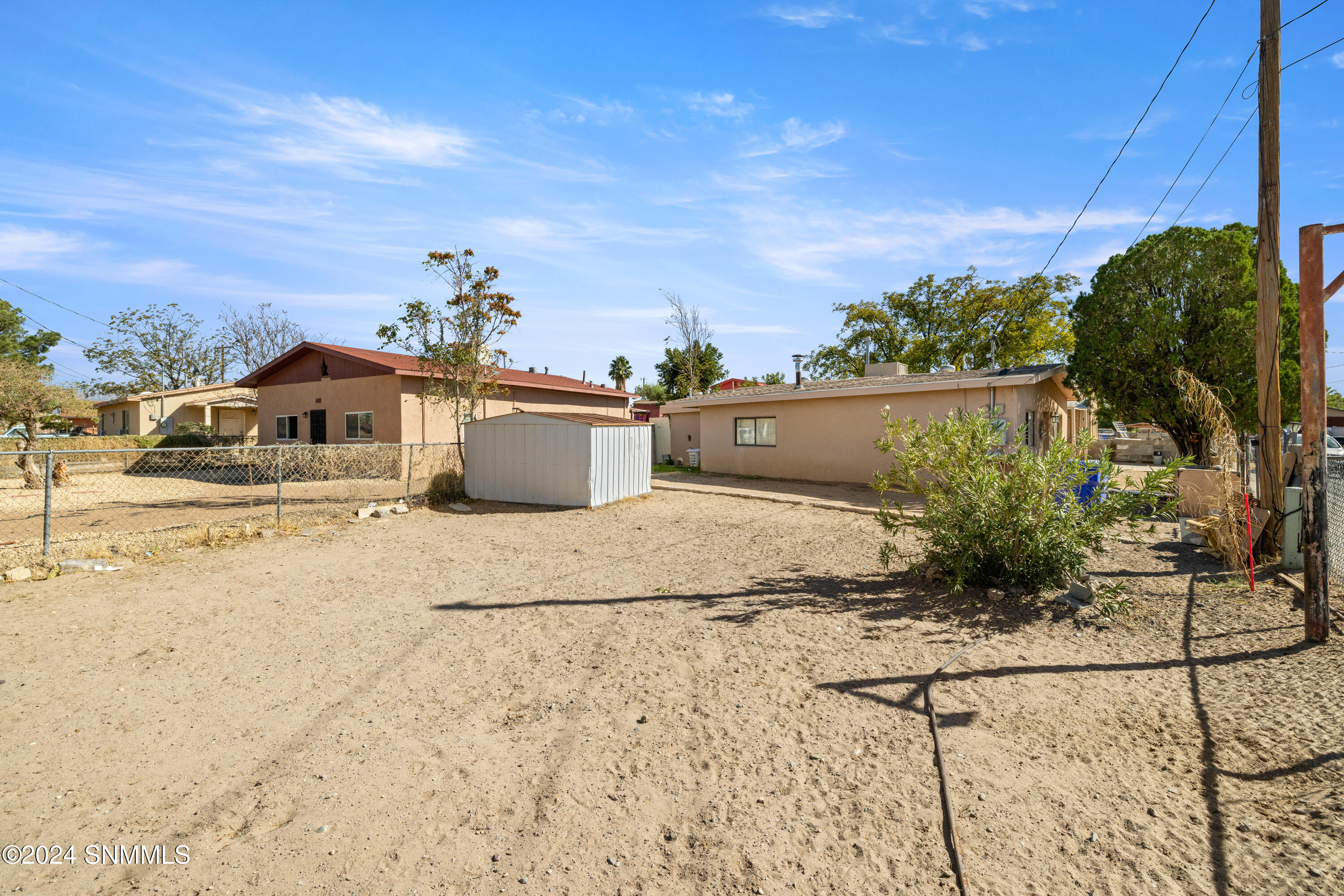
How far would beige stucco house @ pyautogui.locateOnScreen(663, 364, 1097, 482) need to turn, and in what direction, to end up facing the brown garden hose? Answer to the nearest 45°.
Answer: approximately 45° to its right

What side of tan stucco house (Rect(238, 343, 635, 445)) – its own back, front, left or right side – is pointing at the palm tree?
back

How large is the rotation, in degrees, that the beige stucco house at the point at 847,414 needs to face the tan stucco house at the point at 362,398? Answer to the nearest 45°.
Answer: approximately 135° to its right

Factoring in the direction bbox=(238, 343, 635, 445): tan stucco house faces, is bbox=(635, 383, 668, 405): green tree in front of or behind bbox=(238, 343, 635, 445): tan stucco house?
behind

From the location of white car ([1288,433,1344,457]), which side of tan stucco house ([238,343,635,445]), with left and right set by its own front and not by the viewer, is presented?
left

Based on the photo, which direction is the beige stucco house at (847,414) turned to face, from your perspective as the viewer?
facing the viewer and to the right of the viewer

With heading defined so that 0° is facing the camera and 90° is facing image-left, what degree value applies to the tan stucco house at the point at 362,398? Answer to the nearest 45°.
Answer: approximately 45°

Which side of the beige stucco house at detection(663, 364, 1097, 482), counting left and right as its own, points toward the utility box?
front

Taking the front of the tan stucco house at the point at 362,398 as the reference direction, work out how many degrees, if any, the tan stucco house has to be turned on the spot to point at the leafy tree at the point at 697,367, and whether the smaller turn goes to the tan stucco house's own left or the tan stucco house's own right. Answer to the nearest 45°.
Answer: approximately 180°

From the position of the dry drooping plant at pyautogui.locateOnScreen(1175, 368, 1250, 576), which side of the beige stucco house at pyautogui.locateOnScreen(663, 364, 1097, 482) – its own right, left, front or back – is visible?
front

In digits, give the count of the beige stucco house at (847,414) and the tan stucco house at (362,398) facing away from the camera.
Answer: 0

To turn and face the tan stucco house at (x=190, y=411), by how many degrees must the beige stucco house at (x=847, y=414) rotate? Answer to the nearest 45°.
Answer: approximately 135° to its right
